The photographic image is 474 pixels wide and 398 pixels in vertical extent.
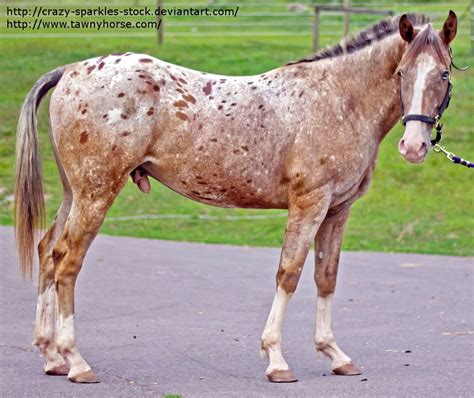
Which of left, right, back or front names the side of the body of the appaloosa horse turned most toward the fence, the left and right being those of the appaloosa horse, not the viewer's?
left

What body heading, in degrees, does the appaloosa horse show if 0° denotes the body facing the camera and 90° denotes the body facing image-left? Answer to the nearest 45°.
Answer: approximately 270°
